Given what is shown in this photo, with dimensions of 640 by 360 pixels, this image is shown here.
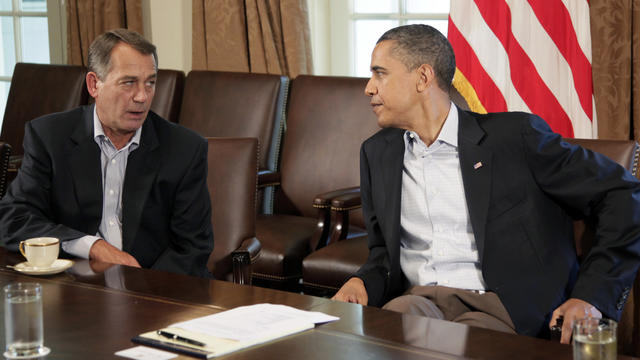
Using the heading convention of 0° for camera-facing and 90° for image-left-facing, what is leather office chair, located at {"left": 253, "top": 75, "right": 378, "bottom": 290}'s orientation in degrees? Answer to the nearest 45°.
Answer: approximately 45°

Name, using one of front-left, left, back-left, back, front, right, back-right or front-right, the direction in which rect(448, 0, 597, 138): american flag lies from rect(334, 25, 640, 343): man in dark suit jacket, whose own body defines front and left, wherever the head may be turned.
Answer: back-right

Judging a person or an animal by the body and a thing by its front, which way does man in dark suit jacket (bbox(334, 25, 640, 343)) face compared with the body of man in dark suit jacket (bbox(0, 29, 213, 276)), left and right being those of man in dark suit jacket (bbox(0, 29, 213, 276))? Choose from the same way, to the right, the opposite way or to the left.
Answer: to the right

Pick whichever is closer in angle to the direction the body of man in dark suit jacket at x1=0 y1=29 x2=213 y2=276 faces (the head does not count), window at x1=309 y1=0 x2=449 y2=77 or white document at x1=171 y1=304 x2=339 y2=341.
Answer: the white document

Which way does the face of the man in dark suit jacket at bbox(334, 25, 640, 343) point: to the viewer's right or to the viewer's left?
to the viewer's left

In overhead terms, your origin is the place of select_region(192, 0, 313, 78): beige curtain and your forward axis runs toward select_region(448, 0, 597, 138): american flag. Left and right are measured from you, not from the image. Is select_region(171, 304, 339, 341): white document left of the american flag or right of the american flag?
right

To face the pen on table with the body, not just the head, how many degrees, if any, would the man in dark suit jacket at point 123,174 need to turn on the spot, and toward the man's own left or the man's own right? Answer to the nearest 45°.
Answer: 0° — they already face it
